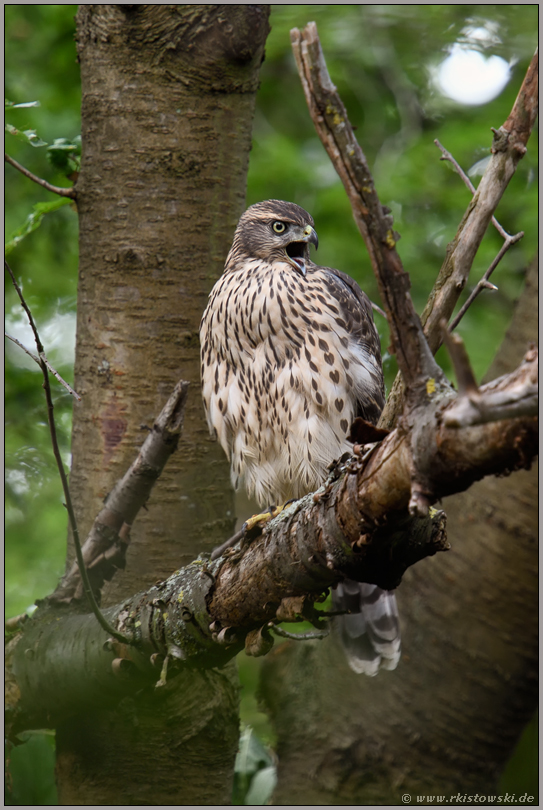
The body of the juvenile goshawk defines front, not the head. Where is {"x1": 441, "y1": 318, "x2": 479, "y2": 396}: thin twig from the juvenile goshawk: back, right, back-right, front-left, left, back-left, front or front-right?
front-left

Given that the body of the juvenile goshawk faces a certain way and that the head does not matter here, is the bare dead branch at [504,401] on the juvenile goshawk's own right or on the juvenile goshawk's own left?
on the juvenile goshawk's own left

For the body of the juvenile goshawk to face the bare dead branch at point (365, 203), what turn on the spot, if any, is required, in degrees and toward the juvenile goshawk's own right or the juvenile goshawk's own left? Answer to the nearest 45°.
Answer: approximately 45° to the juvenile goshawk's own left

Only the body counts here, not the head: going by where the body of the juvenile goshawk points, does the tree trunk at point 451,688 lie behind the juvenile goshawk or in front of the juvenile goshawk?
behind
